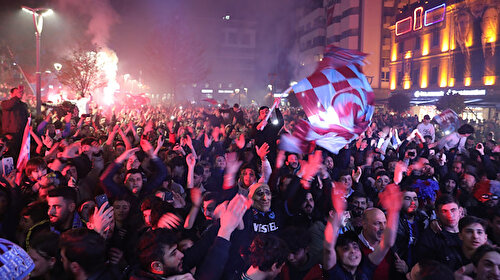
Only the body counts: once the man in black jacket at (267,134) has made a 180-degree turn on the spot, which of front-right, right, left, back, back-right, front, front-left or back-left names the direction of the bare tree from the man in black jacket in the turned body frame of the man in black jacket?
front

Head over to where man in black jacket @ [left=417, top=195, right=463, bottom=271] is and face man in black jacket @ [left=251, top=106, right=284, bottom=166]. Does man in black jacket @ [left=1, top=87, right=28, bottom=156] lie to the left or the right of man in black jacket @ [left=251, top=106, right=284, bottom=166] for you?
left

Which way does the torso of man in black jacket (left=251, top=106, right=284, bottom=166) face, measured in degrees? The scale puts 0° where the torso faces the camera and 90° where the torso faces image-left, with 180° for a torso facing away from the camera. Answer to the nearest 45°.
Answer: approximately 315°

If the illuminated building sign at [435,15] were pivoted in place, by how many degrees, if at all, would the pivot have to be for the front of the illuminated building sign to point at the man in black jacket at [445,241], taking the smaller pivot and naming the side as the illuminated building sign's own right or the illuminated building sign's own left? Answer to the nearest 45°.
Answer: approximately 45° to the illuminated building sign's own left

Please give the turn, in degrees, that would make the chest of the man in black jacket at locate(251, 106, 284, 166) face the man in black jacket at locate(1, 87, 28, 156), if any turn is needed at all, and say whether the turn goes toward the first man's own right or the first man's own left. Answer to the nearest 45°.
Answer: approximately 135° to the first man's own right

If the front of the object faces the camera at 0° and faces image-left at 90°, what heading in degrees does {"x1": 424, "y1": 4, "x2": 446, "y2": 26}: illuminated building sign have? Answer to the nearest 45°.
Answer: approximately 45°
